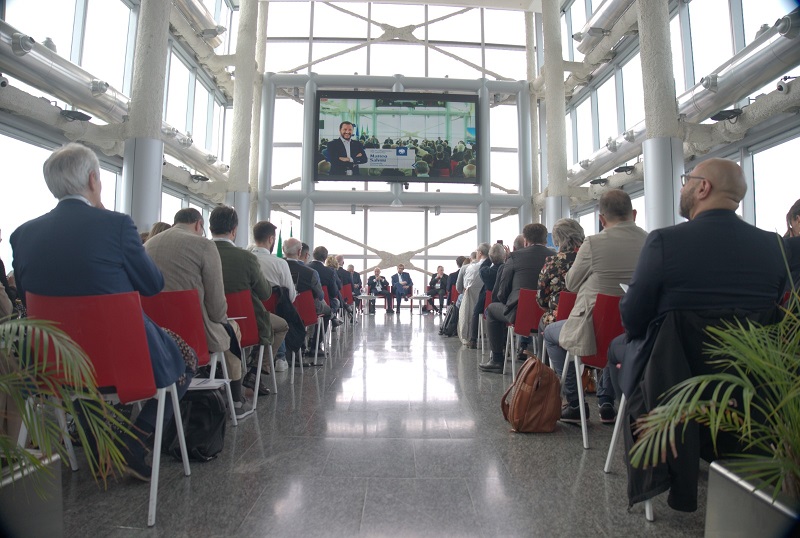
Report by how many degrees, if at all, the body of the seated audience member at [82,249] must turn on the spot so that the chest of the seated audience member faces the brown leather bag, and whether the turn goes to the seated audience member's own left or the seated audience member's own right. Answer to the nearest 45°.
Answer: approximately 45° to the seated audience member's own right

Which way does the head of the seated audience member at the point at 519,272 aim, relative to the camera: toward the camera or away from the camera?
away from the camera

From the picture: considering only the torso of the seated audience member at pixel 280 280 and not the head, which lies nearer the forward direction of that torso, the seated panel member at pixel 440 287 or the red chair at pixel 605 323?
the seated panel member

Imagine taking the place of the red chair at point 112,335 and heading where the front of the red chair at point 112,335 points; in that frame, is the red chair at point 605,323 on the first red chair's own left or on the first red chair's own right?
on the first red chair's own right

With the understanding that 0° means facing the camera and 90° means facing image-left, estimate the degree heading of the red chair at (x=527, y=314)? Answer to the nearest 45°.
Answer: approximately 135°

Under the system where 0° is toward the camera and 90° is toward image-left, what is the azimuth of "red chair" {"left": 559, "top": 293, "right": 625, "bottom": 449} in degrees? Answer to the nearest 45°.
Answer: approximately 135°

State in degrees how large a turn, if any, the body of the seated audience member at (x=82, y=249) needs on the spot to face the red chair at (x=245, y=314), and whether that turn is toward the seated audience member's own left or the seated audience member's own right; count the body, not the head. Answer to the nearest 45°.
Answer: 0° — they already face it

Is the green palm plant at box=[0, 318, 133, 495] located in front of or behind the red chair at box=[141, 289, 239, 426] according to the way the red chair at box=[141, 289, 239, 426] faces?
behind

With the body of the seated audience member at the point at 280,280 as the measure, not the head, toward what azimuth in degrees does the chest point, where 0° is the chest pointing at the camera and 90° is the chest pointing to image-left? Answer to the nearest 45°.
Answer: approximately 225°

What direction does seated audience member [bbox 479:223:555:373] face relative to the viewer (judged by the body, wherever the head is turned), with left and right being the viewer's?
facing away from the viewer and to the left of the viewer

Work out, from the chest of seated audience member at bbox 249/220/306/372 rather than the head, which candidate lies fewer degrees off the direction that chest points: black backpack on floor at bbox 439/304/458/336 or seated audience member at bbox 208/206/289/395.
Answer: the black backpack on floor

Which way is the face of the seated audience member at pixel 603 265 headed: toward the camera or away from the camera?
away from the camera

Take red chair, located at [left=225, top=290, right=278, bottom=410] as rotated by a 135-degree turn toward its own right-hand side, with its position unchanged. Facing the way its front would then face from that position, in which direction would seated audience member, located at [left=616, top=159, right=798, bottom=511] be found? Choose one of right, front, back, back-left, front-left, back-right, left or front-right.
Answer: front-left

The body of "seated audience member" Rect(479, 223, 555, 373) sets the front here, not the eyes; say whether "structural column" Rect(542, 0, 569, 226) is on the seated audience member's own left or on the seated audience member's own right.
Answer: on the seated audience member's own right

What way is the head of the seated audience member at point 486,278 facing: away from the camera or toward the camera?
away from the camera

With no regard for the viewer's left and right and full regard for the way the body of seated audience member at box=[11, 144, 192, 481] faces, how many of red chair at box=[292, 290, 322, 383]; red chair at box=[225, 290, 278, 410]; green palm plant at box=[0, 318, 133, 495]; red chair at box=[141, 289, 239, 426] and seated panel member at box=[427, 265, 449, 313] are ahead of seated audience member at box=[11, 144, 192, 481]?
4
